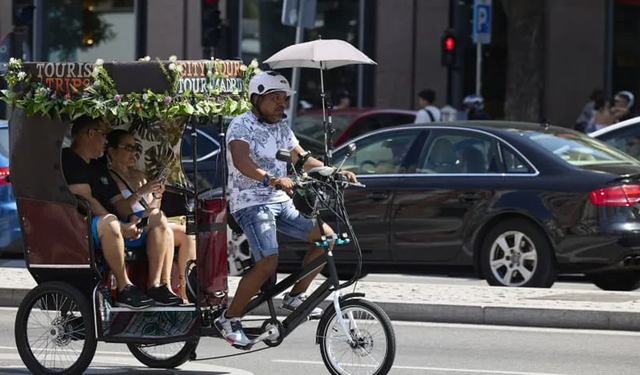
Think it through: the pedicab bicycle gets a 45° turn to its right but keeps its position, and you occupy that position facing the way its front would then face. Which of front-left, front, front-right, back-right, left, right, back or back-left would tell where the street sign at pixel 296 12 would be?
back

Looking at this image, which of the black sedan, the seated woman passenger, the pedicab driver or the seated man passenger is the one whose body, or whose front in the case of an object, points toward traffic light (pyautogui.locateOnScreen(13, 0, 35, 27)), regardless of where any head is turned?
the black sedan

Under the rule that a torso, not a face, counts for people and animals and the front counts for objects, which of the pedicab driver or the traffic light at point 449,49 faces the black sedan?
the traffic light

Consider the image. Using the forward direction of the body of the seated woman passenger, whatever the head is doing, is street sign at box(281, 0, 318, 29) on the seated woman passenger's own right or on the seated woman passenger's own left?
on the seated woman passenger's own left

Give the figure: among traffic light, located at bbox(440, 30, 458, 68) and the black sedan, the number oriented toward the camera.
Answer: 1

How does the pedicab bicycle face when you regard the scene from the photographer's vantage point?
facing the viewer and to the right of the viewer

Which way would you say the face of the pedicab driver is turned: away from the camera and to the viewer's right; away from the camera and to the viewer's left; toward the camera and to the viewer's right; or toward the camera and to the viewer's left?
toward the camera and to the viewer's right

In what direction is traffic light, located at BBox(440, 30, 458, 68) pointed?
toward the camera

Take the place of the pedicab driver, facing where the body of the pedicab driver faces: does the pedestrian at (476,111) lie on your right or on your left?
on your left

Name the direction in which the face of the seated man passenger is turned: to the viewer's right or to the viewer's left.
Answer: to the viewer's right

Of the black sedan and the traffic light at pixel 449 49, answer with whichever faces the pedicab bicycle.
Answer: the traffic light
